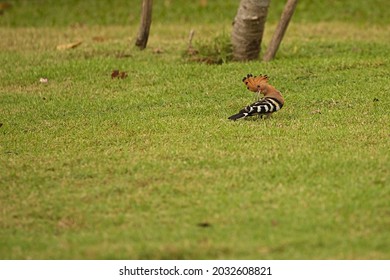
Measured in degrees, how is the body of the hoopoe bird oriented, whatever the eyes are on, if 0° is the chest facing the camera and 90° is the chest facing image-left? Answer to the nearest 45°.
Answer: approximately 270°

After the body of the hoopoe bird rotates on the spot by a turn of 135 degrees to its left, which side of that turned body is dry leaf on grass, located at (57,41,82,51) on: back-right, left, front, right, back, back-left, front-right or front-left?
front
